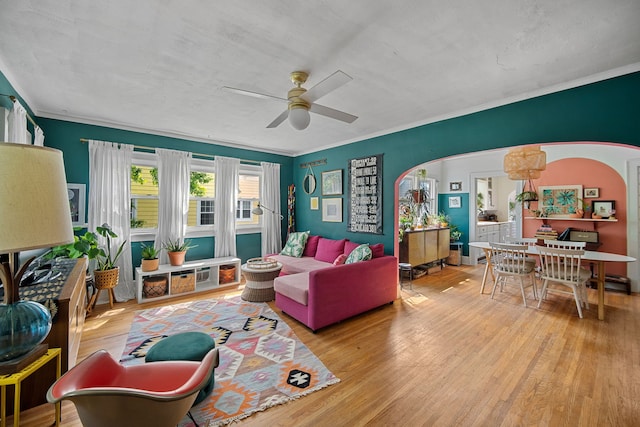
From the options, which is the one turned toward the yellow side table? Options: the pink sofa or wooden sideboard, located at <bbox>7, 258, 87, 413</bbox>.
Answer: the pink sofa

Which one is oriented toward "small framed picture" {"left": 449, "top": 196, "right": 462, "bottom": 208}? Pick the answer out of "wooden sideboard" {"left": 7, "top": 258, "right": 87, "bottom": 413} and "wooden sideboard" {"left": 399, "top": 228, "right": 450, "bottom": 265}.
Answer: "wooden sideboard" {"left": 7, "top": 258, "right": 87, "bottom": 413}

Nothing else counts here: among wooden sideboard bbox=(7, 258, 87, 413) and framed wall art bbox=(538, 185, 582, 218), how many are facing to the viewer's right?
1

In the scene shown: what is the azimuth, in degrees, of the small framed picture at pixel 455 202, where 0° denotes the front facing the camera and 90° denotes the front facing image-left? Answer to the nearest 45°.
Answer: approximately 0°

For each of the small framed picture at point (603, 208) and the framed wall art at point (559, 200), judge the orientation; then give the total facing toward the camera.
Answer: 2

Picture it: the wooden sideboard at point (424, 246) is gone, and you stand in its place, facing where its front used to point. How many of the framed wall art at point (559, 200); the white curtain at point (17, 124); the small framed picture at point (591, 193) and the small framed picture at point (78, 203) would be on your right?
2

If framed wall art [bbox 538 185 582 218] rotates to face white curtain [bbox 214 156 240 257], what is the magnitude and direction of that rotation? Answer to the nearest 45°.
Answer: approximately 45° to its right

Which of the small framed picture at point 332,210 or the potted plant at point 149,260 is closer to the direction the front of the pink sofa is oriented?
the potted plant

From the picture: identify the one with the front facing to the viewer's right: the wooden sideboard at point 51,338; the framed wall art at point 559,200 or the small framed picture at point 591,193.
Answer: the wooden sideboard

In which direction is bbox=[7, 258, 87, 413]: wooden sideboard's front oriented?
to the viewer's right
